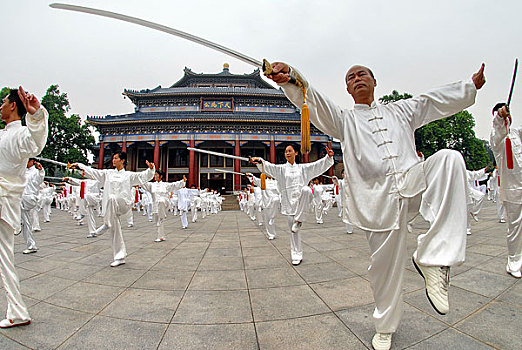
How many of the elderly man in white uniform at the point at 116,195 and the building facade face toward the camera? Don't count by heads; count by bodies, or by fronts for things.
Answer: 2

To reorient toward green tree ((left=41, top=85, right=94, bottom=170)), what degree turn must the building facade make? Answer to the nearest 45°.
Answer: approximately 90° to its right

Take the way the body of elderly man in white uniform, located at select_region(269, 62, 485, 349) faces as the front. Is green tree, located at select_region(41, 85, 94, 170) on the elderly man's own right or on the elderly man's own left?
on the elderly man's own right

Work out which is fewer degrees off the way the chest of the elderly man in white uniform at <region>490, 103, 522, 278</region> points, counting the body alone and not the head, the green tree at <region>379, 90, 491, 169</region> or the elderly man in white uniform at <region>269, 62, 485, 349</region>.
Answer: the elderly man in white uniform

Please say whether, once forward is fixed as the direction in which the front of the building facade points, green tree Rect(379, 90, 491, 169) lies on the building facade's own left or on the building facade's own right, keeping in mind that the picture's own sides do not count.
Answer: on the building facade's own left

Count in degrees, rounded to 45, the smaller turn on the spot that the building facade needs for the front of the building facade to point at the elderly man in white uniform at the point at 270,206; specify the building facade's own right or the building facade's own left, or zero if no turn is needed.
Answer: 0° — it already faces them

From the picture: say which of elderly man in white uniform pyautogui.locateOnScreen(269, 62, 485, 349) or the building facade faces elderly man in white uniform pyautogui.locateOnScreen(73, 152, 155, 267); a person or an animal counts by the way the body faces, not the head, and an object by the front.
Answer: the building facade

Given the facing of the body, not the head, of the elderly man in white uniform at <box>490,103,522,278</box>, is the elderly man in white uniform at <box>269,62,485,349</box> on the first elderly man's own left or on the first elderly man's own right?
on the first elderly man's own right

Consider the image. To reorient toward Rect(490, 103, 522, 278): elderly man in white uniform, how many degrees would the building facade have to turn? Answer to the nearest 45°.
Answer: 0° — it already faces them

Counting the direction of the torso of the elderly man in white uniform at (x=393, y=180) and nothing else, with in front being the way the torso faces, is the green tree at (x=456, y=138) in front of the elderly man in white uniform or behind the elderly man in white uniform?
behind

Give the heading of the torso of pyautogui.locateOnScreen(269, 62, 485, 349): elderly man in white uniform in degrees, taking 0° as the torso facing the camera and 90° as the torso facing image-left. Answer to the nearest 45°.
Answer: approximately 0°

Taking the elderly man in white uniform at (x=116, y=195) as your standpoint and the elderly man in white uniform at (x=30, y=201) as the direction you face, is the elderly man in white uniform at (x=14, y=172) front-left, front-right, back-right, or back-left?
back-left
